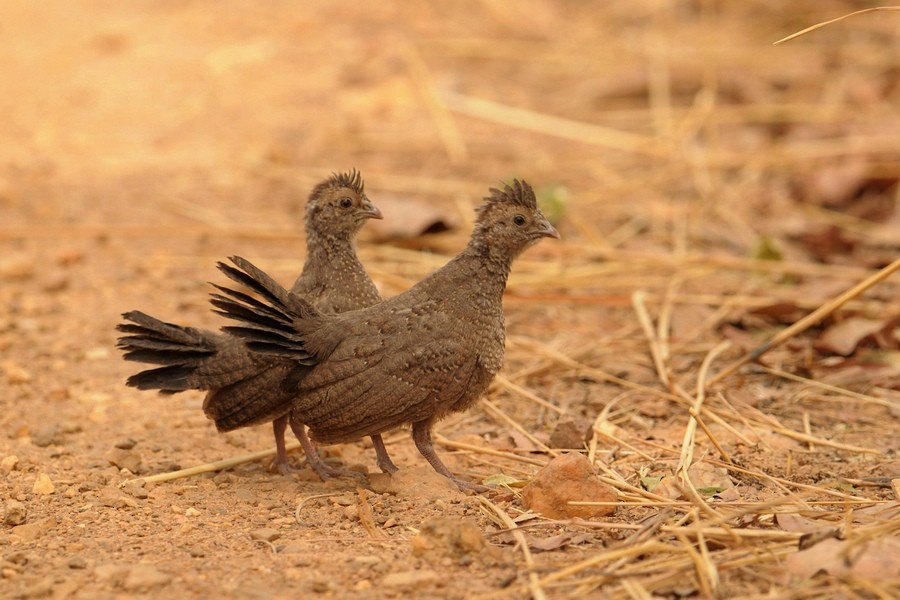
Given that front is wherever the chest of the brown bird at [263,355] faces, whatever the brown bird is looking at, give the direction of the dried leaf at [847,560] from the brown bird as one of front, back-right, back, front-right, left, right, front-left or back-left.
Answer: front-right

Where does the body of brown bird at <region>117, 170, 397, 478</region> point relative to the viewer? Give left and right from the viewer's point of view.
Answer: facing to the right of the viewer

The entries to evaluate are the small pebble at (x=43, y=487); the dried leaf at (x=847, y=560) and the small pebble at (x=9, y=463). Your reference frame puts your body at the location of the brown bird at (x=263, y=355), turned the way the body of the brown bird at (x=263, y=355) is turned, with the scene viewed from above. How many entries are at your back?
2

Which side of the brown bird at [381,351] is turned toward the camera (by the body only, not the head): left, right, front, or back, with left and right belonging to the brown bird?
right

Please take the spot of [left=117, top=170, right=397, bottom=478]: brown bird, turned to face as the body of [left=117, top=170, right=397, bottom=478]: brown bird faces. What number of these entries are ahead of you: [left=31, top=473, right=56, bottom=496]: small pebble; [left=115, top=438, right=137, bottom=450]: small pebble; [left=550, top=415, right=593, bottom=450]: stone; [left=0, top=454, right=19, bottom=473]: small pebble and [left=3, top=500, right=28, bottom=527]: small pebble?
1

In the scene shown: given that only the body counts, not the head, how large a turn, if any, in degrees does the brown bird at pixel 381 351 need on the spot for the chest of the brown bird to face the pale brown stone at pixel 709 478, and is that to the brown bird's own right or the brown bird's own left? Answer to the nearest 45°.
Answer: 0° — it already faces it

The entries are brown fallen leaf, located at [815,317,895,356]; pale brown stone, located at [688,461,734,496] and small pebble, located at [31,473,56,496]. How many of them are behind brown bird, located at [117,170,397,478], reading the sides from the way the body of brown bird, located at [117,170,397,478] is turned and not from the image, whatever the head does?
1

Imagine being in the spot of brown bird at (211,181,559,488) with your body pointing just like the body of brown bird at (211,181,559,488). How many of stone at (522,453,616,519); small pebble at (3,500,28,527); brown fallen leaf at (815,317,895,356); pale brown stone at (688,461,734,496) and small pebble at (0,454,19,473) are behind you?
2

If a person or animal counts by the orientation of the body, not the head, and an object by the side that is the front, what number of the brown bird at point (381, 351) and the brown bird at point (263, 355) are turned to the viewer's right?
2

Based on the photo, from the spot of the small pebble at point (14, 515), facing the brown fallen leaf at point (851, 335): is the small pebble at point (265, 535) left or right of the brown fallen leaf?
right

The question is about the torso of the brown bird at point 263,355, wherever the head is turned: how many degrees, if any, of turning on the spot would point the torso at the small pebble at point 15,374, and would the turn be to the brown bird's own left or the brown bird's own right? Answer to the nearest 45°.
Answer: approximately 135° to the brown bird's own left

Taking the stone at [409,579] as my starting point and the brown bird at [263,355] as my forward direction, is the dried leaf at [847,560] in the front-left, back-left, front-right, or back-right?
back-right

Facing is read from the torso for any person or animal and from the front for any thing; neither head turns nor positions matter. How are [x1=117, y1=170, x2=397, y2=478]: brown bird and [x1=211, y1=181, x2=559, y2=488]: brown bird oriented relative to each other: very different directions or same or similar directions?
same or similar directions

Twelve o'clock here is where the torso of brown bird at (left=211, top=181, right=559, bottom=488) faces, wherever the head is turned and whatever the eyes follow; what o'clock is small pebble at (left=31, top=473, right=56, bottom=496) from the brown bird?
The small pebble is roughly at 6 o'clock from the brown bird.

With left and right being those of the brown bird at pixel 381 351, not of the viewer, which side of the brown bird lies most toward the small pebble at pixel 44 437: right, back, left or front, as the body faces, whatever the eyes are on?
back
